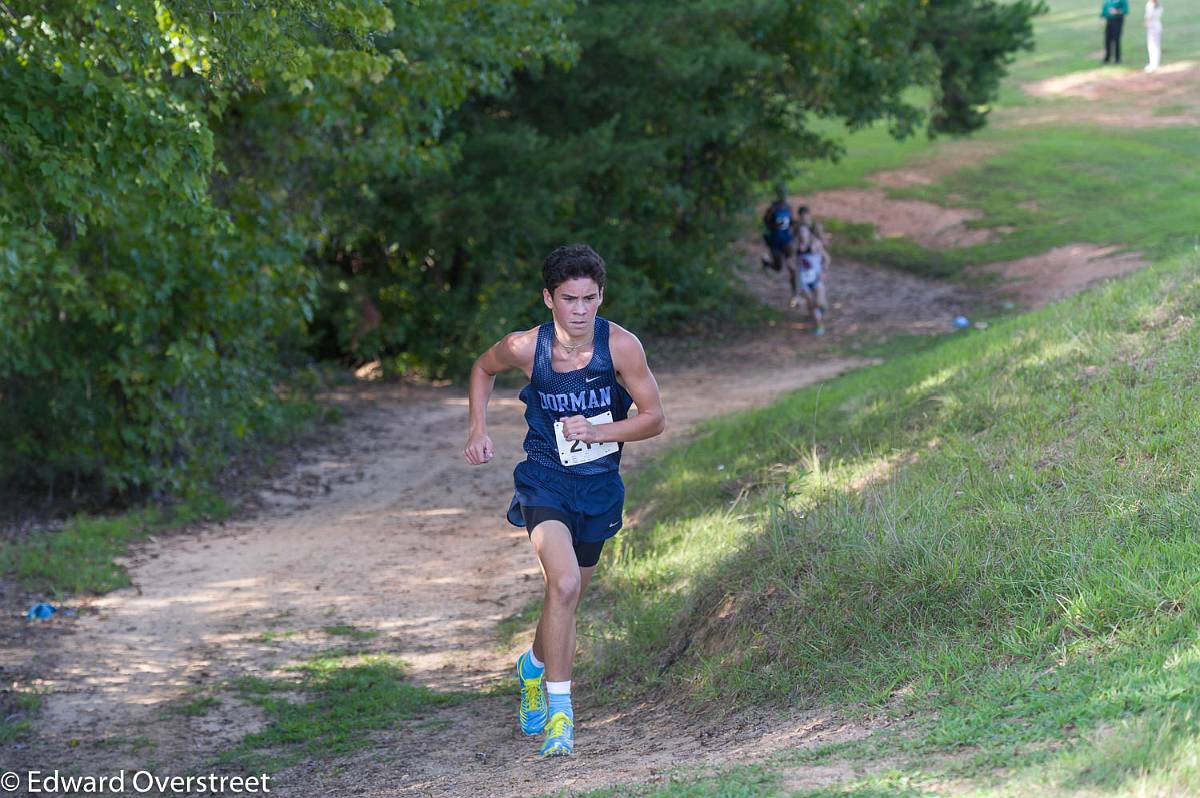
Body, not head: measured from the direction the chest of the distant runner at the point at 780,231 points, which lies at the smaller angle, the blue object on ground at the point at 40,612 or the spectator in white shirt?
the blue object on ground

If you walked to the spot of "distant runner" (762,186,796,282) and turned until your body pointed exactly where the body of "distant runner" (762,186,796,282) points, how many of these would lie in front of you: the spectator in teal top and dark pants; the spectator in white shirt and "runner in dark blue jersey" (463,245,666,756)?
1

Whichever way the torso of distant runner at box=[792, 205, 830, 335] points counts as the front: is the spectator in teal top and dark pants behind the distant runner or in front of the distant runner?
behind

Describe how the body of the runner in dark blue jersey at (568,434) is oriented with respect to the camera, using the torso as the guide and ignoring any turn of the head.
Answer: toward the camera

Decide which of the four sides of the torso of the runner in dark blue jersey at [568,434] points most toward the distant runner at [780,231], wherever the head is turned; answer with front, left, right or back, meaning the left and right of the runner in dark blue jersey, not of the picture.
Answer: back

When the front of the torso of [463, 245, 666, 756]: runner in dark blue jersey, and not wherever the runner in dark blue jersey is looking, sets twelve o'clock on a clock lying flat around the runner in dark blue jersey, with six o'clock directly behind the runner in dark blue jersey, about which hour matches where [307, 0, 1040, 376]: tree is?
The tree is roughly at 6 o'clock from the runner in dark blue jersey.

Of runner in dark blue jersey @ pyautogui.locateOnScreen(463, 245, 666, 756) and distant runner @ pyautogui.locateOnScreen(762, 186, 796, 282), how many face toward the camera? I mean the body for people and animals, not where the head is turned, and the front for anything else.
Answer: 2

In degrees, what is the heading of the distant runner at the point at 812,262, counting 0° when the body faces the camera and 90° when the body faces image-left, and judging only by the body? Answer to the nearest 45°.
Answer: approximately 45°

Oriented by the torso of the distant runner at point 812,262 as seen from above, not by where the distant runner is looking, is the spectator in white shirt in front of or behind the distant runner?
behind

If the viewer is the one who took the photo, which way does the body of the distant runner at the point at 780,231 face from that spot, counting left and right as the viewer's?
facing the viewer

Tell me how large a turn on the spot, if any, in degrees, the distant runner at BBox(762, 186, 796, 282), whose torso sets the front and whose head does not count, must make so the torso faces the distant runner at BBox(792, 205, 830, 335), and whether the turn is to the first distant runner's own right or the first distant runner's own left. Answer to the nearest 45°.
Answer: approximately 45° to the first distant runner's own left

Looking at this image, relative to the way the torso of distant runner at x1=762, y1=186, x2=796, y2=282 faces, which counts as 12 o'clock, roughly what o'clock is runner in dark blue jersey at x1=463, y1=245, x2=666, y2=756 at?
The runner in dark blue jersey is roughly at 12 o'clock from the distant runner.

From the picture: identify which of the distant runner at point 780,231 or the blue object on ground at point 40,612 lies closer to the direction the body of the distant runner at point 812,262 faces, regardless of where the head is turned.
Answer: the blue object on ground
